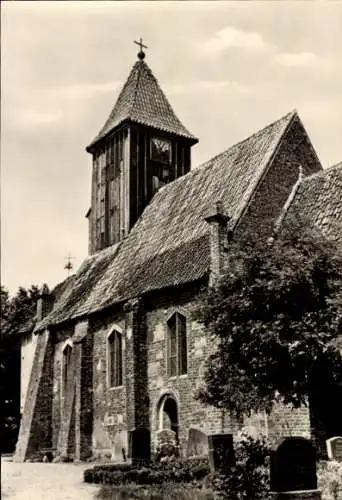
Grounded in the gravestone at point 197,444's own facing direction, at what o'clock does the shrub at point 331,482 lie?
The shrub is roughly at 11 o'clock from the gravestone.

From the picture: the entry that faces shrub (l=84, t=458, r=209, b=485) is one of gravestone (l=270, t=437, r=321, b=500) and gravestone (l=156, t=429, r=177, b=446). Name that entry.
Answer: gravestone (l=156, t=429, r=177, b=446)

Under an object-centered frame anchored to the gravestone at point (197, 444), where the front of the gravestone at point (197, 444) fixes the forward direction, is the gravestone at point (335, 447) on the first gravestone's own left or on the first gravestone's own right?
on the first gravestone's own left

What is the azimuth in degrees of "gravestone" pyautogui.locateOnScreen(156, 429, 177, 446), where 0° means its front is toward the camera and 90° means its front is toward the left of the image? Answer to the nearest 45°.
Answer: approximately 0°

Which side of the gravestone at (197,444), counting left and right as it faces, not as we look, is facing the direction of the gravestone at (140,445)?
right

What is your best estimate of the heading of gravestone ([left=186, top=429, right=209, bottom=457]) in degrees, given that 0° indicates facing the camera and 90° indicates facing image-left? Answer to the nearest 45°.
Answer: approximately 0°

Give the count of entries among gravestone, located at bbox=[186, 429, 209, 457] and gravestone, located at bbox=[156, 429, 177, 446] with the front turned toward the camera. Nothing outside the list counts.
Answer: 2

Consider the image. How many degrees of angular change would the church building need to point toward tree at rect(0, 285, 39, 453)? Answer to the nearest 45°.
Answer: approximately 90° to its right
